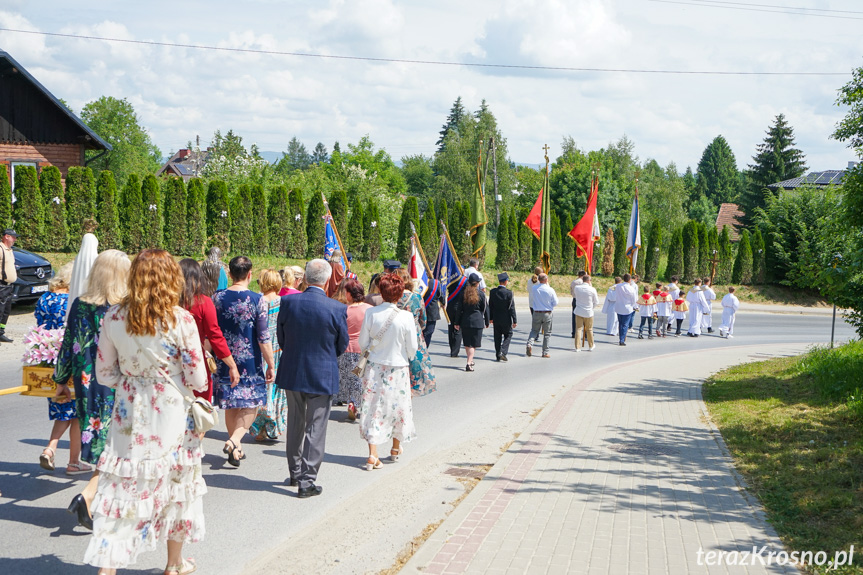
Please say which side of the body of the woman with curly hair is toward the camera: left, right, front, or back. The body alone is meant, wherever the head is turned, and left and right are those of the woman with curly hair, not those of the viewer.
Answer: back

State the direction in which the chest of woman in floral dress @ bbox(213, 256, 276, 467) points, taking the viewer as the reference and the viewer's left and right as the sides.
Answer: facing away from the viewer

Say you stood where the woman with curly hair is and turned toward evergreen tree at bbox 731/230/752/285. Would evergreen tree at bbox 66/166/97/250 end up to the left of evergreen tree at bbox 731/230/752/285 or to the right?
left

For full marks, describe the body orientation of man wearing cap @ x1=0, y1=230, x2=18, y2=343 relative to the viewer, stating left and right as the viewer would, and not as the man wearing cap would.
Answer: facing to the right of the viewer

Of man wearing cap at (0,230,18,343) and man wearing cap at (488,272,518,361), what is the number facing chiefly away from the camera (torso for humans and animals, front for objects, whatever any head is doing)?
1

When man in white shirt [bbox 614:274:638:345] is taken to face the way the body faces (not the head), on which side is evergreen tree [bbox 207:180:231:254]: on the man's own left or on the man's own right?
on the man's own left

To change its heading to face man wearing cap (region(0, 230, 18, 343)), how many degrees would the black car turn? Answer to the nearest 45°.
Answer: approximately 45° to its right

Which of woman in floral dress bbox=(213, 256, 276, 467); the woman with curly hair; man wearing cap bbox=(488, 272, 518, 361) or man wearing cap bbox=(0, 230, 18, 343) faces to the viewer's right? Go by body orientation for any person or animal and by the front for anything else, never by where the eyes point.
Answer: man wearing cap bbox=(0, 230, 18, 343)

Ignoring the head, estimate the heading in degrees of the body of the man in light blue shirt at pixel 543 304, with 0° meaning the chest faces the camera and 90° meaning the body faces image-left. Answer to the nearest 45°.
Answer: approximately 225°

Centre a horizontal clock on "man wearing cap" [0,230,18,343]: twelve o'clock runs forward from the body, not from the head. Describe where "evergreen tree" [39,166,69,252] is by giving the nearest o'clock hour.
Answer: The evergreen tree is roughly at 9 o'clock from the man wearing cap.

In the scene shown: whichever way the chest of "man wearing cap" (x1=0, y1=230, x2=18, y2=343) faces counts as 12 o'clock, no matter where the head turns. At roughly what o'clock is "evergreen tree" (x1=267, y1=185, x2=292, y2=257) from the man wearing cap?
The evergreen tree is roughly at 10 o'clock from the man wearing cap.

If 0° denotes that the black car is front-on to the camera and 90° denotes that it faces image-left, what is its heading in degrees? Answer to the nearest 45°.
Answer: approximately 315°

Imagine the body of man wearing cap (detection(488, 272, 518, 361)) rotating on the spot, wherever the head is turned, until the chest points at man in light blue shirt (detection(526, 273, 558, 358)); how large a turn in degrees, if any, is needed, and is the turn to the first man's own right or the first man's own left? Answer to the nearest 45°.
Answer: approximately 45° to the first man's own right

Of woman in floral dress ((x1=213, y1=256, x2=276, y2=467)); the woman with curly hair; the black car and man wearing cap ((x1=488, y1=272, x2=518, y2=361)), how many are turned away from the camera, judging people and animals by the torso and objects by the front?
3
